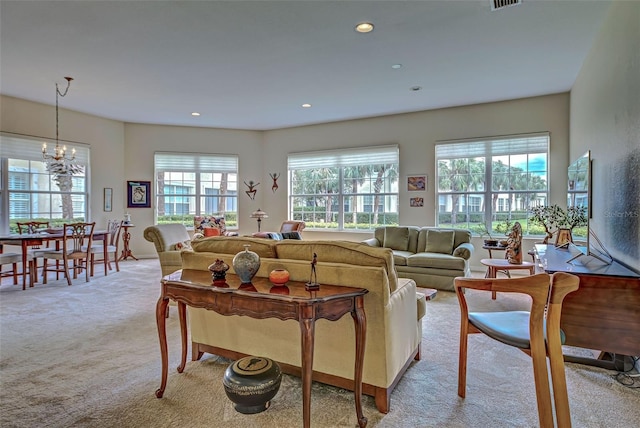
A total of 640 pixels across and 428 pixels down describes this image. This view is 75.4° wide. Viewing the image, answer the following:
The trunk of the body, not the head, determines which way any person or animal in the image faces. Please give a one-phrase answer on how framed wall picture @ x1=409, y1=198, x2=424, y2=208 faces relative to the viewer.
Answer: facing the viewer

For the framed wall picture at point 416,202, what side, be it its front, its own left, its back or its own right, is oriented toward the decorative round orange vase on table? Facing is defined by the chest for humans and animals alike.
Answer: front

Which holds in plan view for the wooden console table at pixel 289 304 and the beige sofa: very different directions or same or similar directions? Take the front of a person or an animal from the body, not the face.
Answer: very different directions

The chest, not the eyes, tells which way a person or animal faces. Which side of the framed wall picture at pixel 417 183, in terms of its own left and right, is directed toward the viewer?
front

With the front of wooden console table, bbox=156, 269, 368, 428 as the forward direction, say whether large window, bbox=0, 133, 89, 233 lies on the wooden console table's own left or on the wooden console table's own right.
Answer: on the wooden console table's own right

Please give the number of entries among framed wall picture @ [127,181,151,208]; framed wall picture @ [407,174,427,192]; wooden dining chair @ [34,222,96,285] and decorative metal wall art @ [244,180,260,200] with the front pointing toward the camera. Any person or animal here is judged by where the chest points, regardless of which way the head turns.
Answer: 3

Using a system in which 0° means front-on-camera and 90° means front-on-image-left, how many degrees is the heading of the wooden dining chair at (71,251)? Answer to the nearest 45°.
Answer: approximately 135°

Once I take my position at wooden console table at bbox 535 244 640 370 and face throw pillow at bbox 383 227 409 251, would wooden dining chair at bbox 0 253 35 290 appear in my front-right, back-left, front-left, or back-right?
front-left

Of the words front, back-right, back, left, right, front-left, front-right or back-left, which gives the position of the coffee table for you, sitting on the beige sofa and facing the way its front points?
front

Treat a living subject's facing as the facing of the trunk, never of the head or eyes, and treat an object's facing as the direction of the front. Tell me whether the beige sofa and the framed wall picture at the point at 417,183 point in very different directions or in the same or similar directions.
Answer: very different directions

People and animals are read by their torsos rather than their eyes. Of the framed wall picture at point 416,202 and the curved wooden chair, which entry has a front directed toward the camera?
the framed wall picture

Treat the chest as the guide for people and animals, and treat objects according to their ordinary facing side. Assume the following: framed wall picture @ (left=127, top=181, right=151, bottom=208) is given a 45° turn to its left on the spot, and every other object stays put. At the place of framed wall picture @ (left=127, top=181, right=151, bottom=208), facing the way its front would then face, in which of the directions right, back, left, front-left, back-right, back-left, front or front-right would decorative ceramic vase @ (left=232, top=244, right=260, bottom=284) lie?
front-right

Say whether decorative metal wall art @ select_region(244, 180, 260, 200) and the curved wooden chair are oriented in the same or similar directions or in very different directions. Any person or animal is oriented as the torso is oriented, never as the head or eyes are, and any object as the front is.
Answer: very different directions

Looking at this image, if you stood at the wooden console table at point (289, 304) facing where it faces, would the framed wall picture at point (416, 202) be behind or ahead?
behind

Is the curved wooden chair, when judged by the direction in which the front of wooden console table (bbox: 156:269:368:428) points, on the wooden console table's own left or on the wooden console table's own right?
on the wooden console table's own left

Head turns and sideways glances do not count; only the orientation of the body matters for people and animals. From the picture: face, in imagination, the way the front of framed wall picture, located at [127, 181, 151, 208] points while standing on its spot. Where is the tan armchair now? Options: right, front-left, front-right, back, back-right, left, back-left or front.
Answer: front
